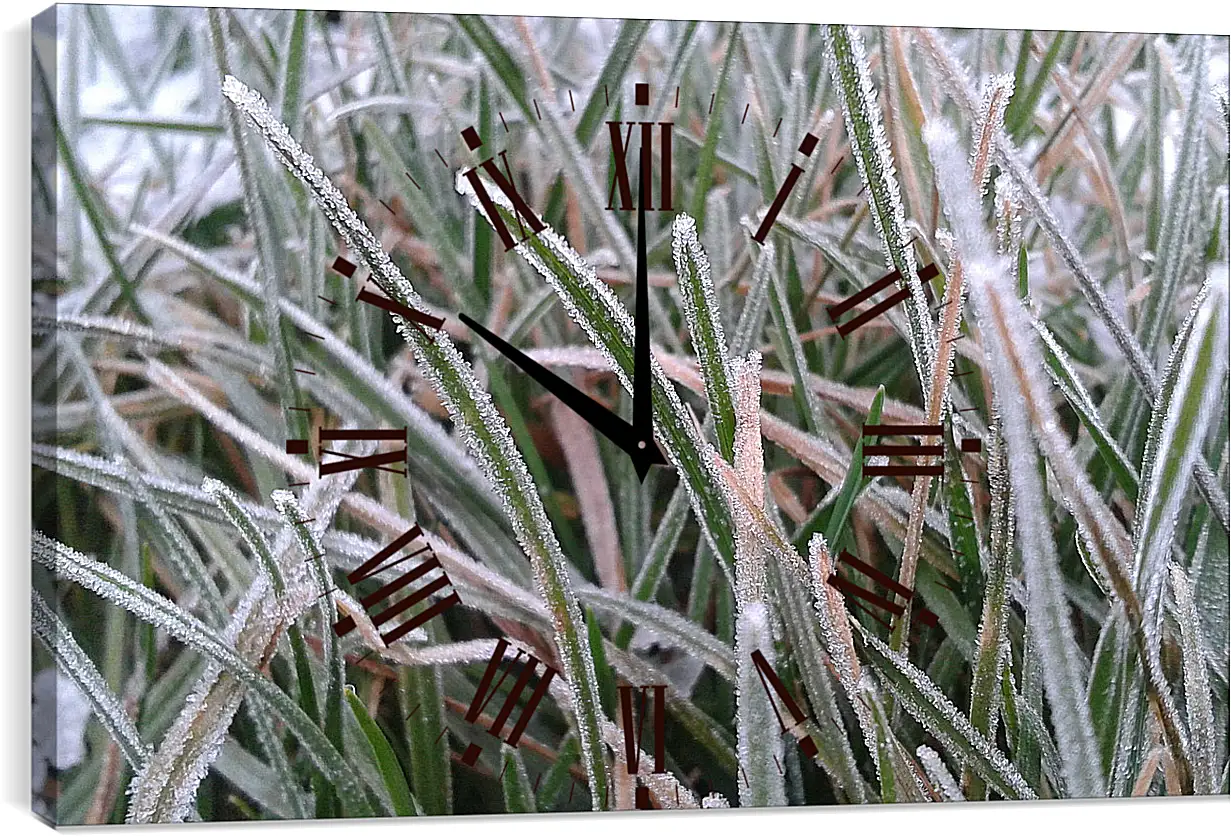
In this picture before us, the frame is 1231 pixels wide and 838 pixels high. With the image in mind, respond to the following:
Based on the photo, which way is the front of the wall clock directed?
toward the camera
